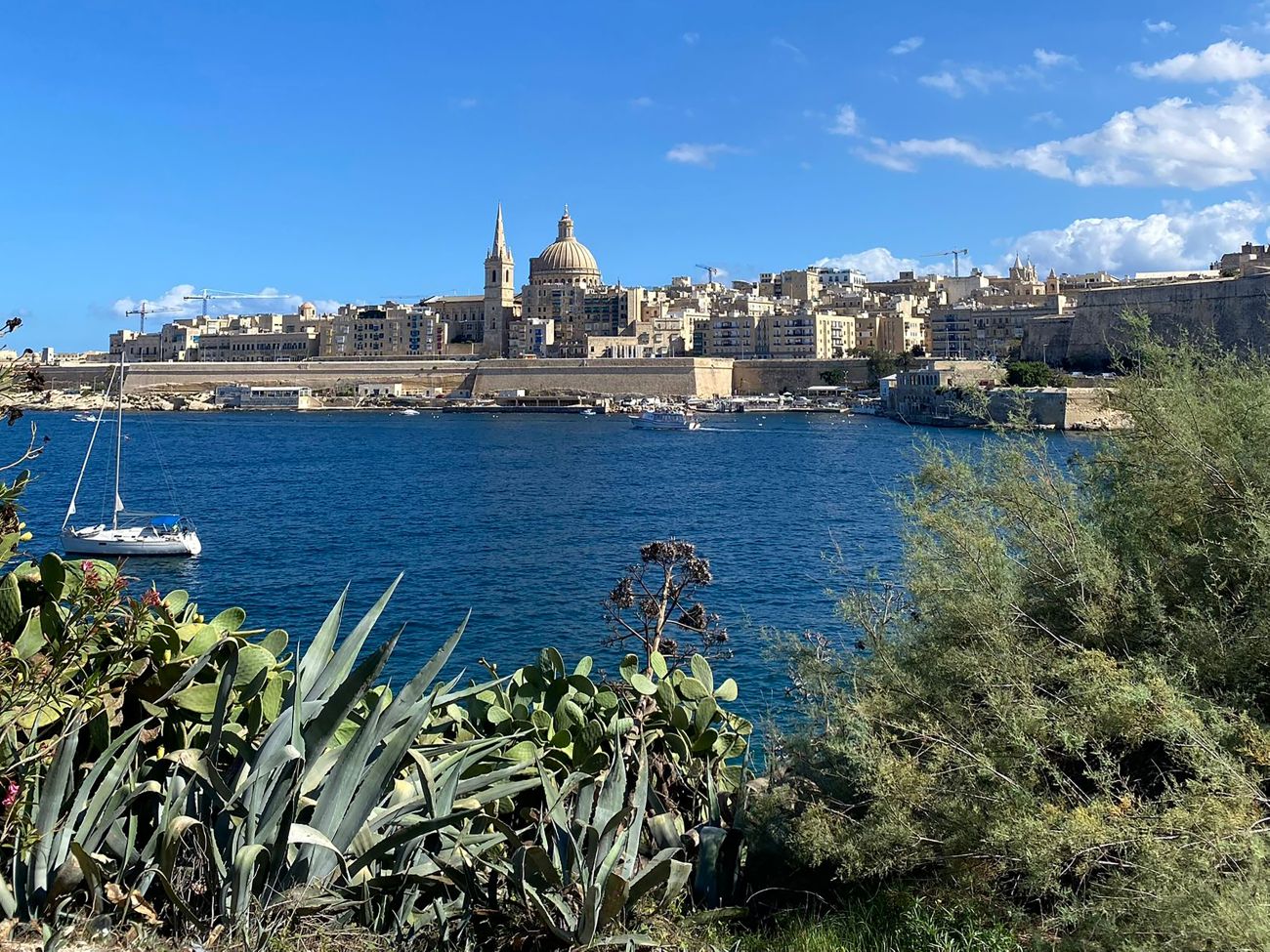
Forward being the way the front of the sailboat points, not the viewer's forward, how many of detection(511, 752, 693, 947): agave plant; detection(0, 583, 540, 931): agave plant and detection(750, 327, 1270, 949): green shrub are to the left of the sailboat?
3

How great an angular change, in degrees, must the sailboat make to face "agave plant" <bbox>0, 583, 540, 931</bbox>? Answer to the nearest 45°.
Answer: approximately 90° to its left

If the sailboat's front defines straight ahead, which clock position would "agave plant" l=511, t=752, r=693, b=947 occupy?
The agave plant is roughly at 9 o'clock from the sailboat.

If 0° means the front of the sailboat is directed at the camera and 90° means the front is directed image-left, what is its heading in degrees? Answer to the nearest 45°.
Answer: approximately 90°

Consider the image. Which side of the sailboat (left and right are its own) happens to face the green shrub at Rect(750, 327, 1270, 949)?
left
